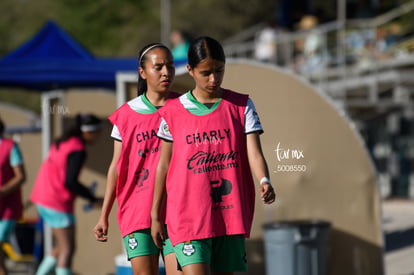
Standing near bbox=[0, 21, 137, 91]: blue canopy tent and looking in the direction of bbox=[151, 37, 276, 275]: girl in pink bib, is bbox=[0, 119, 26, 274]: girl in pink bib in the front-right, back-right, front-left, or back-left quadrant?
front-right

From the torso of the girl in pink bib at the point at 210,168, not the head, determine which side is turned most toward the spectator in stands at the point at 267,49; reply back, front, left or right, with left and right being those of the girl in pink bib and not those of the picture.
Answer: back

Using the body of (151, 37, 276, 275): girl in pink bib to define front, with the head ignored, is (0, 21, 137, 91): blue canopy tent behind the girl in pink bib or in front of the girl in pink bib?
behind

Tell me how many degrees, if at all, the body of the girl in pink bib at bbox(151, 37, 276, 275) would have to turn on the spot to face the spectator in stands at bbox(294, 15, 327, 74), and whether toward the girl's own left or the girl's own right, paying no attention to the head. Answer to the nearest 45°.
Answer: approximately 180°

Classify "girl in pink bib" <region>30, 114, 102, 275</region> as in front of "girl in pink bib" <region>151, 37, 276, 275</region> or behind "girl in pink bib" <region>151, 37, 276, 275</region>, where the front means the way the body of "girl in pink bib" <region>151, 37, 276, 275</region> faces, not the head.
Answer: behind

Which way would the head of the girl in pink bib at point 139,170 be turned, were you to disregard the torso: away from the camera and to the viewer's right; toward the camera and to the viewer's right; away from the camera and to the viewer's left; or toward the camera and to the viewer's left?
toward the camera and to the viewer's right

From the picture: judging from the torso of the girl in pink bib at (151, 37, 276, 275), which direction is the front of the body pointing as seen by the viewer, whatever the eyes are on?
toward the camera

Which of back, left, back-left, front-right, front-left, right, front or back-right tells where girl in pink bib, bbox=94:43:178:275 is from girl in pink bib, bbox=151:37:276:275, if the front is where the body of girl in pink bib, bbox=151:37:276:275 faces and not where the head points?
back-right
